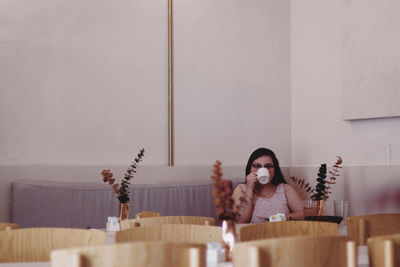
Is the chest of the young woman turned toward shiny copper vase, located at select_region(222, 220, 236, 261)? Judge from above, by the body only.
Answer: yes

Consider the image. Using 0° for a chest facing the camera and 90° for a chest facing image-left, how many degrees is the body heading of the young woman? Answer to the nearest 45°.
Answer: approximately 0°
